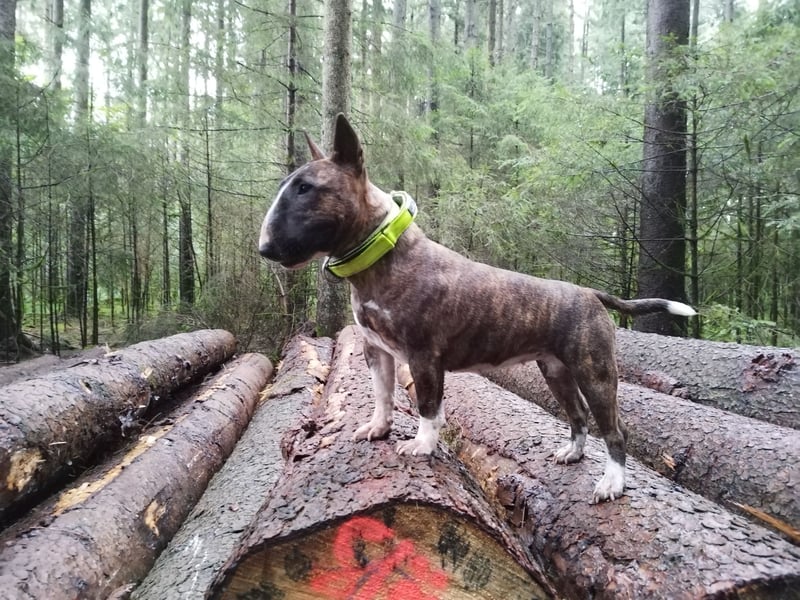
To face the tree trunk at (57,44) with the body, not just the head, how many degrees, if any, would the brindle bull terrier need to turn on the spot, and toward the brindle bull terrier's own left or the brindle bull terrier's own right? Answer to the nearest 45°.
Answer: approximately 45° to the brindle bull terrier's own right

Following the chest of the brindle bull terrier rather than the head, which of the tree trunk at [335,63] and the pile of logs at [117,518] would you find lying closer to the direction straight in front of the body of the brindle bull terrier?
the pile of logs

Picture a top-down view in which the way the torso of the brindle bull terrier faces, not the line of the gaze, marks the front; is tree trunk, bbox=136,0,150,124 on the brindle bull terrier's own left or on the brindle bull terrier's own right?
on the brindle bull terrier's own right

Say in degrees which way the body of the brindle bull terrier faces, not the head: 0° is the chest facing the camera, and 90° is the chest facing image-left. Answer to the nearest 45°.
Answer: approximately 90°
